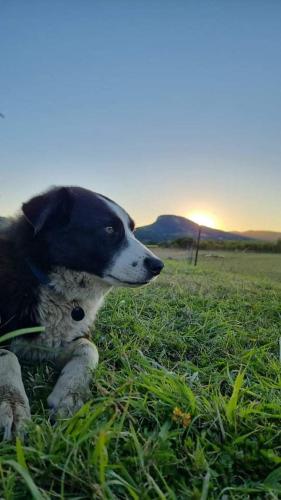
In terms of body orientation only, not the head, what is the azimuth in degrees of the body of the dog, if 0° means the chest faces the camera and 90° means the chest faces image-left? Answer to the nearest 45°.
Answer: approximately 315°
